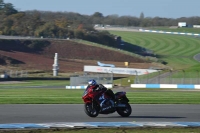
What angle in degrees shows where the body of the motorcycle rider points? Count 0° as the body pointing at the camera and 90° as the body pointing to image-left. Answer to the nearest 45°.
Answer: approximately 90°
